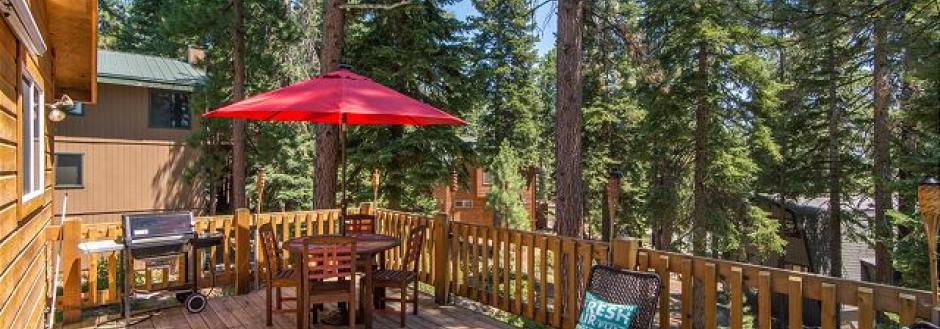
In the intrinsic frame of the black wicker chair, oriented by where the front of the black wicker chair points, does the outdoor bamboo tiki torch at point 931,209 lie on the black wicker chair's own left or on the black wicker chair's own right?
on the black wicker chair's own left

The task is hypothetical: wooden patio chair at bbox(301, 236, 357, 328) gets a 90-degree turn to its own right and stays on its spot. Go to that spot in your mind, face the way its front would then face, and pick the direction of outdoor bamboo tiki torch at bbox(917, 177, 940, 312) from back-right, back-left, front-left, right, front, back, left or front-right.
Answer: front-right

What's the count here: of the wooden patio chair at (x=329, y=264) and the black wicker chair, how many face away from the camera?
1

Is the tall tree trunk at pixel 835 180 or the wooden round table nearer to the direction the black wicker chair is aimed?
the wooden round table

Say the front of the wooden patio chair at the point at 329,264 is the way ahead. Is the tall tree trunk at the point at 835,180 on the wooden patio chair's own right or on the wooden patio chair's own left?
on the wooden patio chair's own right

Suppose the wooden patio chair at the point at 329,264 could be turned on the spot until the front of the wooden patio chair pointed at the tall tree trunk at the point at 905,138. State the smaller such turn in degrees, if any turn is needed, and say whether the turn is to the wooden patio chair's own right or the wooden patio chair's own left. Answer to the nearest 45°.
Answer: approximately 90° to the wooden patio chair's own right

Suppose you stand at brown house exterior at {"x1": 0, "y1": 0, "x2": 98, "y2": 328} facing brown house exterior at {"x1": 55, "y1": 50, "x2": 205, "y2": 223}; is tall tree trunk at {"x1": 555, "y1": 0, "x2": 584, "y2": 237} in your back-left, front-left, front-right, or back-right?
front-right

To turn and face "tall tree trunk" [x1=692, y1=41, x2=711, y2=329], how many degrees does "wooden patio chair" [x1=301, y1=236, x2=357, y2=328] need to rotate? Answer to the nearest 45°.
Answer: approximately 45° to its right

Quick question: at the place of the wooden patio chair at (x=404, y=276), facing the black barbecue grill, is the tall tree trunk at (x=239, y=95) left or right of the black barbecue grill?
right

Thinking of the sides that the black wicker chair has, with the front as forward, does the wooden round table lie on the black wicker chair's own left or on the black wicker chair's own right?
on the black wicker chair's own right

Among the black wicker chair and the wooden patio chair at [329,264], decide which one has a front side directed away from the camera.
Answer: the wooden patio chair

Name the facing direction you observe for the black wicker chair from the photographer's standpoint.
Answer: facing the viewer and to the left of the viewer

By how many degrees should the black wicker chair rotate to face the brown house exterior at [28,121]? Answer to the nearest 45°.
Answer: approximately 45° to its right

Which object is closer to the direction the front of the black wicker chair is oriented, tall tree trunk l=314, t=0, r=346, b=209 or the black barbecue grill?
the black barbecue grill

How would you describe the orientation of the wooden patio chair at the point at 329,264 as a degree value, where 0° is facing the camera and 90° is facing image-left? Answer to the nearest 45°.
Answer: approximately 180°

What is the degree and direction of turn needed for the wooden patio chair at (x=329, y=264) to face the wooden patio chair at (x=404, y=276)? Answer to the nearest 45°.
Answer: approximately 45° to its right
